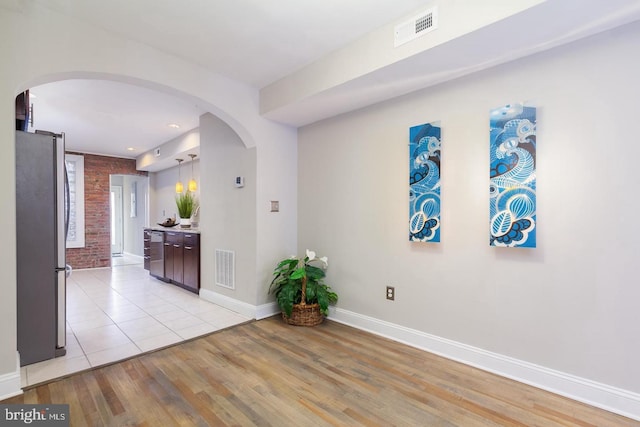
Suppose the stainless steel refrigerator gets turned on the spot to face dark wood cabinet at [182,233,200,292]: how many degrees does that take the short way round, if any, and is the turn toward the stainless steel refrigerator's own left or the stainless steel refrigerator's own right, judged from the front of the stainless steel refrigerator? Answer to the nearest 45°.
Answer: approximately 45° to the stainless steel refrigerator's own left

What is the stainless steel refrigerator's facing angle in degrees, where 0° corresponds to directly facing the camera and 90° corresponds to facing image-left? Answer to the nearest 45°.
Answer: approximately 270°

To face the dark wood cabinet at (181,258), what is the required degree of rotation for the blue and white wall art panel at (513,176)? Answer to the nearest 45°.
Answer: approximately 90° to its right

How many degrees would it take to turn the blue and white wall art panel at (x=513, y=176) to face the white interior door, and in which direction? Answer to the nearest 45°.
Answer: approximately 90° to its right

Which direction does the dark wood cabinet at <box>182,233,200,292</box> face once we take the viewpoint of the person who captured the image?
facing the viewer and to the left of the viewer

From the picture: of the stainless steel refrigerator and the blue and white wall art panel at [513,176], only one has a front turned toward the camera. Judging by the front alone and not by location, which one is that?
the blue and white wall art panel

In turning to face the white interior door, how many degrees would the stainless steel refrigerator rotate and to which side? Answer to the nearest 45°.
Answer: approximately 90° to its left

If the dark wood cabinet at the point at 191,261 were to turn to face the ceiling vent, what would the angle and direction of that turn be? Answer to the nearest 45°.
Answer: approximately 90° to its left

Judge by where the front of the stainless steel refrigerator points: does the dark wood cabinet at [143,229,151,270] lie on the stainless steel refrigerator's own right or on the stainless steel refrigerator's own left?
on the stainless steel refrigerator's own left

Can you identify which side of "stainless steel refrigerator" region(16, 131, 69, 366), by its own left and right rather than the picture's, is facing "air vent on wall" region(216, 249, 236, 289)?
front
